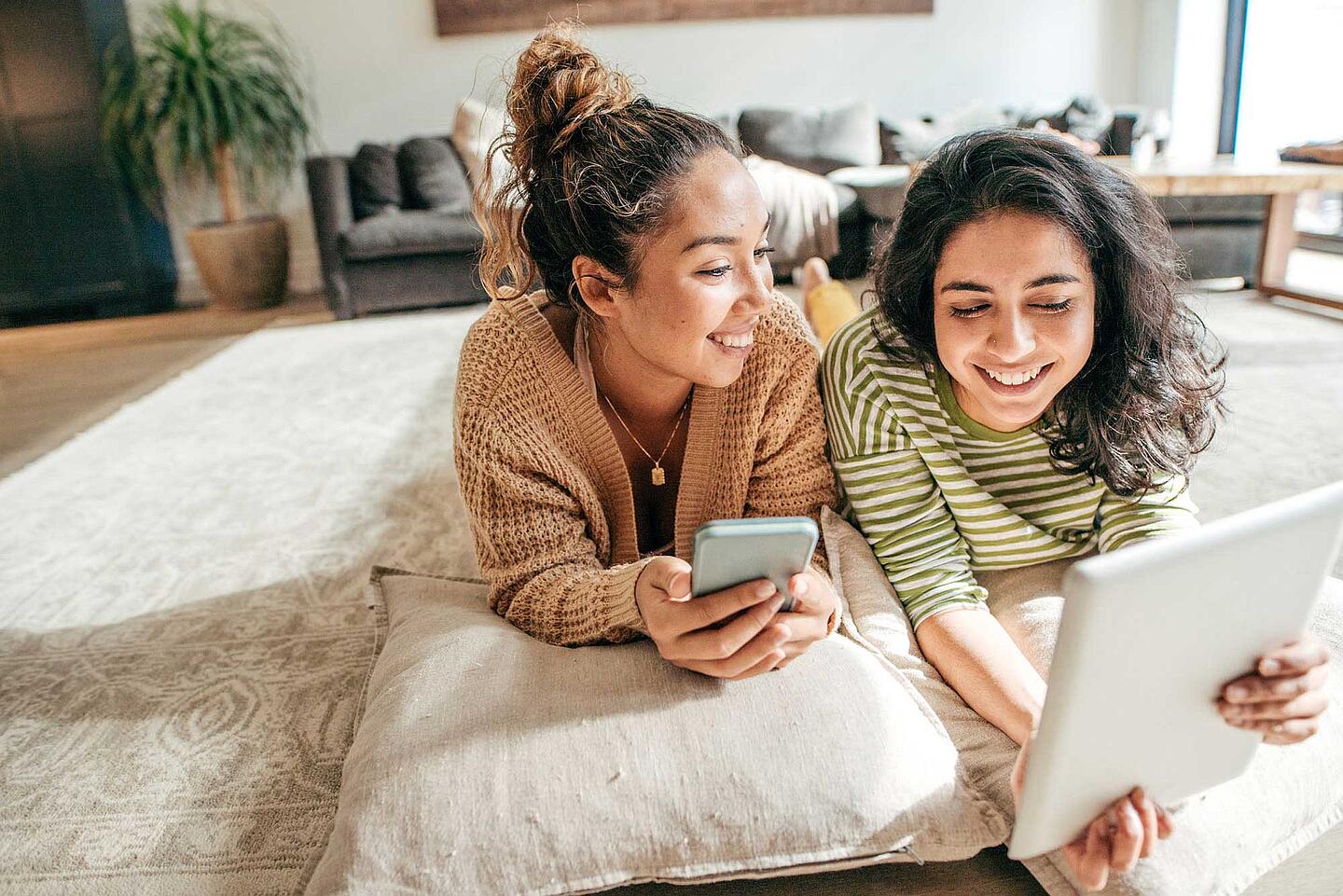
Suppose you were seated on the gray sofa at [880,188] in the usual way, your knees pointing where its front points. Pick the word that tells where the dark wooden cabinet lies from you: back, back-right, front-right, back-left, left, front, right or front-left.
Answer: right

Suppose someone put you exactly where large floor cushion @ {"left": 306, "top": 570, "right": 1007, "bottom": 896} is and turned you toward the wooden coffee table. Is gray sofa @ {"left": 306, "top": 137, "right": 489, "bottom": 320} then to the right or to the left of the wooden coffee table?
left

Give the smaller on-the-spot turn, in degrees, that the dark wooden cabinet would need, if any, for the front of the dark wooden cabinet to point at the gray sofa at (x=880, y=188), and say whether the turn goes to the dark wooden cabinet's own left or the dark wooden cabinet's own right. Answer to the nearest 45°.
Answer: approximately 45° to the dark wooden cabinet's own left

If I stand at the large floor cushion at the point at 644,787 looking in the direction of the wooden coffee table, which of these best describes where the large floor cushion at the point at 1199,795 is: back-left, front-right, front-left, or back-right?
front-right

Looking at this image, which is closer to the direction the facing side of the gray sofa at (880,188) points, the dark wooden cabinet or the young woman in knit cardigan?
the young woman in knit cardigan

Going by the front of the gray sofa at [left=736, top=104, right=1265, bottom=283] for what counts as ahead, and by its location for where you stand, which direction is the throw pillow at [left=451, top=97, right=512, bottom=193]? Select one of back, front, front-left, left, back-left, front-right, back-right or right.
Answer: right

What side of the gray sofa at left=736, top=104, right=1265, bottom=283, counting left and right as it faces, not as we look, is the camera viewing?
front

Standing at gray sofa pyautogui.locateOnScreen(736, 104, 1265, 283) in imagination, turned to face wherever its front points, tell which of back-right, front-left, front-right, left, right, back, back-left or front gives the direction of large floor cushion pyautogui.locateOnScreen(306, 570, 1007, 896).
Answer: front

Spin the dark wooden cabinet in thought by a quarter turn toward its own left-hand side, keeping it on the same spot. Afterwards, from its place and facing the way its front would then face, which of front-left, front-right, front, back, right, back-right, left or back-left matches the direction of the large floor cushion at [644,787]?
right

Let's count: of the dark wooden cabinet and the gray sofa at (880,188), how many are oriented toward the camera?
2

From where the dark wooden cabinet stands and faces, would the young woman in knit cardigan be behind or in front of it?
in front

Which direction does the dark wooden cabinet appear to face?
toward the camera

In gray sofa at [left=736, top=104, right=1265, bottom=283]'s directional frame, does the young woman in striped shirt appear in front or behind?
in front

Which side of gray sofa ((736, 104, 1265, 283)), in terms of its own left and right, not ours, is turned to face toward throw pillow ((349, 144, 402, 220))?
right

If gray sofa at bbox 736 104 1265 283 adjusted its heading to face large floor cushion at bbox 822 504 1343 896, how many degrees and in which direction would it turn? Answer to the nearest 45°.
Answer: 0° — it already faces it

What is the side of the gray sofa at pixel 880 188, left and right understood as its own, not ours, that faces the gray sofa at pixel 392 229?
right

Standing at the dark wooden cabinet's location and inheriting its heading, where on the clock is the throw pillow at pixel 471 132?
The throw pillow is roughly at 10 o'clock from the dark wooden cabinet.
